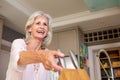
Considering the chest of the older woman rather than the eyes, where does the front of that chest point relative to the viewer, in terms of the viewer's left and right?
facing the viewer and to the right of the viewer

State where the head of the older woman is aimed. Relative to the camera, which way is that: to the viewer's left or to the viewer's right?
to the viewer's right
